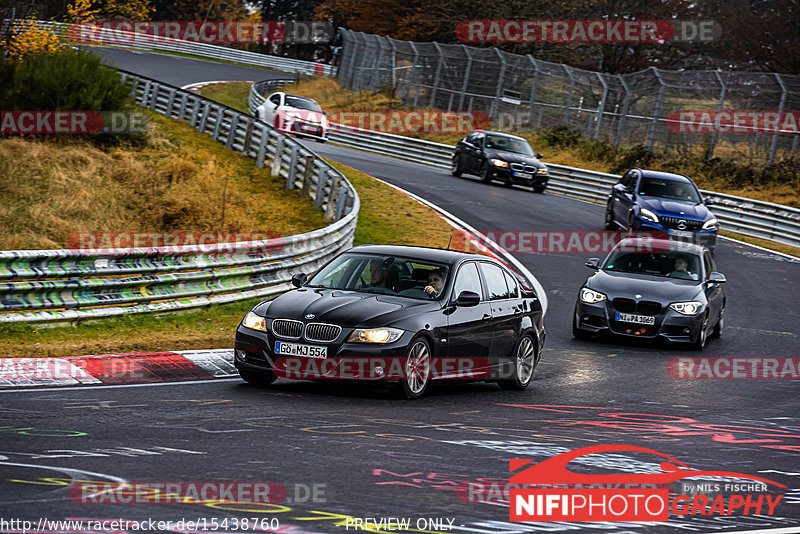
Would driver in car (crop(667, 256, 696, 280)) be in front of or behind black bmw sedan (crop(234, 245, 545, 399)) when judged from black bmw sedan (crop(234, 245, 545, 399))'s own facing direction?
behind

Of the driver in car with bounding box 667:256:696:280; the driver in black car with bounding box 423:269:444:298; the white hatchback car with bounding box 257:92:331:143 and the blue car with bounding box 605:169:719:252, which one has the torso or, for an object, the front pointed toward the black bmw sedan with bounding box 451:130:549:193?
the white hatchback car

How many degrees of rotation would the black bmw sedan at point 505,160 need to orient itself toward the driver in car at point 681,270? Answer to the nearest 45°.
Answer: approximately 45° to its right

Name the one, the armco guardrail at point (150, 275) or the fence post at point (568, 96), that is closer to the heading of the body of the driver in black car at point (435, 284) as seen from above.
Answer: the armco guardrail

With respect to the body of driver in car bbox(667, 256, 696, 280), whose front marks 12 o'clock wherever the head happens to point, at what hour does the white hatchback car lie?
The white hatchback car is roughly at 5 o'clock from the driver in car.

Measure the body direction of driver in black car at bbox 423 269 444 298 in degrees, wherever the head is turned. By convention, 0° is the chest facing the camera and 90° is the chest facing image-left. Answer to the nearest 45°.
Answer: approximately 45°

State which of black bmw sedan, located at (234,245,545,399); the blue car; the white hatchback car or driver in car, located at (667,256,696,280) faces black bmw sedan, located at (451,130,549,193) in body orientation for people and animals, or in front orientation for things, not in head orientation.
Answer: the white hatchback car

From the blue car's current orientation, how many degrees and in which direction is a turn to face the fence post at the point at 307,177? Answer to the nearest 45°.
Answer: approximately 135° to its right

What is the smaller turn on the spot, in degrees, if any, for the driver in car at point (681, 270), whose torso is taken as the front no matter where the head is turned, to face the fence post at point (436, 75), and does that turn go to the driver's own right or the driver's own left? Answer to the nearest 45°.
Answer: approximately 180°

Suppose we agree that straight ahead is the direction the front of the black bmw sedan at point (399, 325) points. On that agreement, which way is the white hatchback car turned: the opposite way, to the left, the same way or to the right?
to the left

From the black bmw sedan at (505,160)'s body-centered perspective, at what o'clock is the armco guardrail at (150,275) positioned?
The armco guardrail is roughly at 2 o'clock from the black bmw sedan.

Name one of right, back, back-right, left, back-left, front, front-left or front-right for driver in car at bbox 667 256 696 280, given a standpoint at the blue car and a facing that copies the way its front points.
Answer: front-right

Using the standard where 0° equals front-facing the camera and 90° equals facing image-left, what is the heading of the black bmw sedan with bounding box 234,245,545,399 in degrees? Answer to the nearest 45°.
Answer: approximately 45°

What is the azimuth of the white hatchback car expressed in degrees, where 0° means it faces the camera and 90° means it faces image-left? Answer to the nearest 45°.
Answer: approximately 315°

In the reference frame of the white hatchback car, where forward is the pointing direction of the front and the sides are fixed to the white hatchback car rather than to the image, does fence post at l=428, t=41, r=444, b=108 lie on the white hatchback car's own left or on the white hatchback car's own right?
on the white hatchback car's own left
